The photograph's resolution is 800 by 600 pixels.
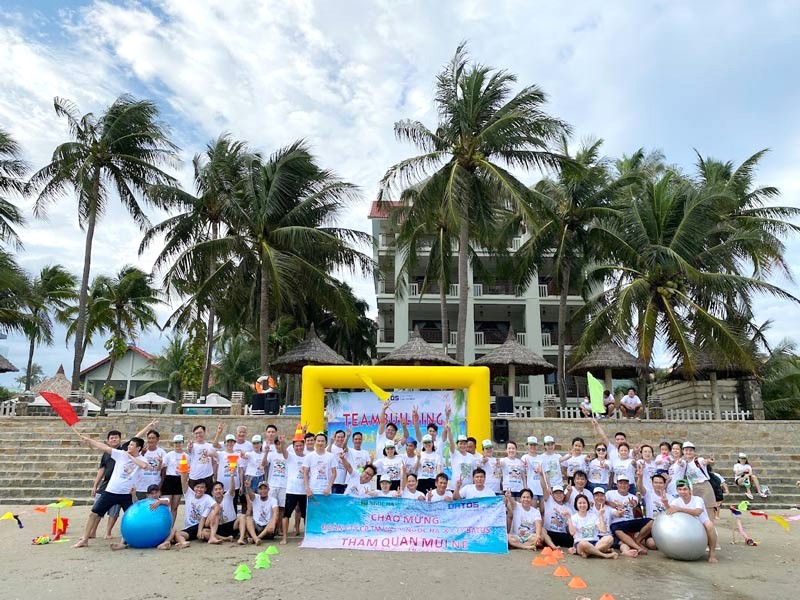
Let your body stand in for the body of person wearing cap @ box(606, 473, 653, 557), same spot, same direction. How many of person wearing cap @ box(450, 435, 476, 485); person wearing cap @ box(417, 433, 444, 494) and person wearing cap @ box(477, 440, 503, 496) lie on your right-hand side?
3

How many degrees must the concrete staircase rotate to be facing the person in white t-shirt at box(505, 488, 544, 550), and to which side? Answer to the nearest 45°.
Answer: approximately 45° to its left

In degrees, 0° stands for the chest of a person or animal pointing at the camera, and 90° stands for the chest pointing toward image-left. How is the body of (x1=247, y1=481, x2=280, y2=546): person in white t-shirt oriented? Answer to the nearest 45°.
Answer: approximately 0°

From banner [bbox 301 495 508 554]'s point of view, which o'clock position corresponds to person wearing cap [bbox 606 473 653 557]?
The person wearing cap is roughly at 9 o'clock from the banner.

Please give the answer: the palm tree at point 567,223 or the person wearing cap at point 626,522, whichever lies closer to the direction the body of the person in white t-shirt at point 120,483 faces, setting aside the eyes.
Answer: the person wearing cap

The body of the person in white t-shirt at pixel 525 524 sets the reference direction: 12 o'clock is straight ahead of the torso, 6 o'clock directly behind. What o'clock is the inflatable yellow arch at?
The inflatable yellow arch is roughly at 5 o'clock from the person in white t-shirt.

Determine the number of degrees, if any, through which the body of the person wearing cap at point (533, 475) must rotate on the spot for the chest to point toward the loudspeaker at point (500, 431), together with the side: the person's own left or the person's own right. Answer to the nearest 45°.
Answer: approximately 180°

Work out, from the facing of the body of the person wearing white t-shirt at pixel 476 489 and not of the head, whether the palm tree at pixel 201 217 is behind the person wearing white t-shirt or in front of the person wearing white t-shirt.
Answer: behind

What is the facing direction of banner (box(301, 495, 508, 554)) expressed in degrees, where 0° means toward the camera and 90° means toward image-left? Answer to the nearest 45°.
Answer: approximately 0°
